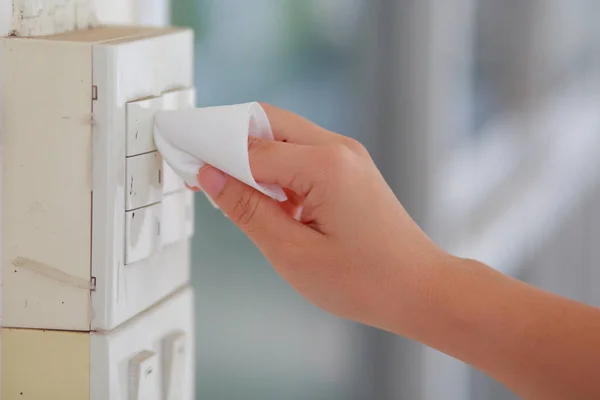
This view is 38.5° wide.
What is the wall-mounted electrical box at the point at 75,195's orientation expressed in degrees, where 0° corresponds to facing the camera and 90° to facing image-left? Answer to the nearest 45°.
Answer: approximately 315°
